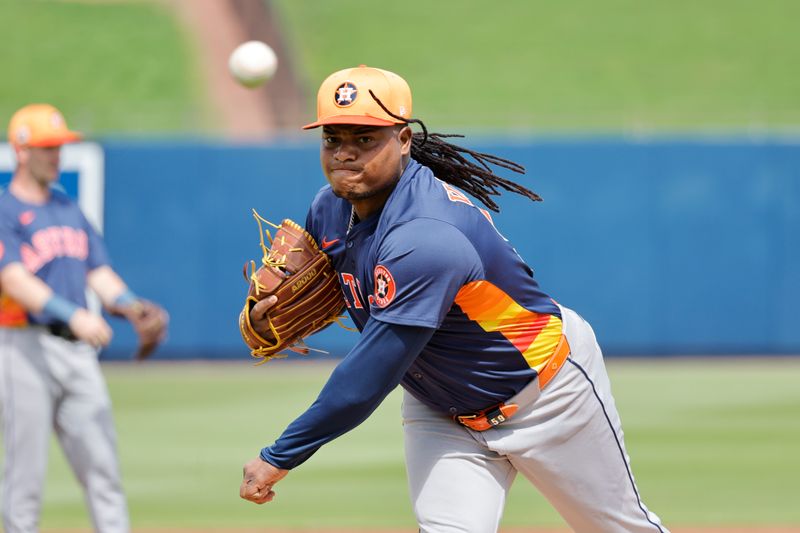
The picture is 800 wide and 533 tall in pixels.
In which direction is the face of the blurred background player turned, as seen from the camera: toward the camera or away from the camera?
toward the camera

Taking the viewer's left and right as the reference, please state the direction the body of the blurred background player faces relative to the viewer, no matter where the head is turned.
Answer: facing the viewer and to the right of the viewer
